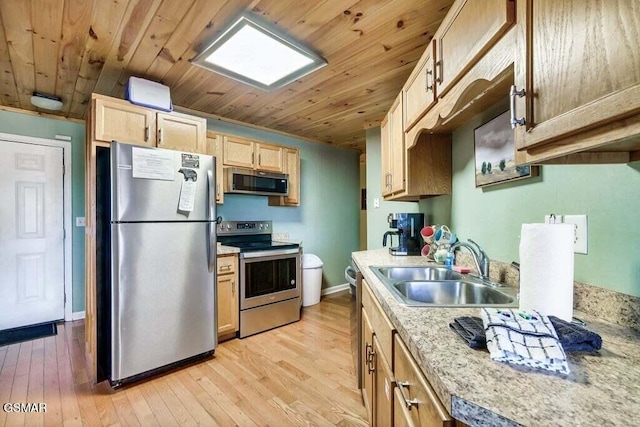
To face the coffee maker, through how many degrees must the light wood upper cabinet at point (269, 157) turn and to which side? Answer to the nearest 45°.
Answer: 0° — it already faces it

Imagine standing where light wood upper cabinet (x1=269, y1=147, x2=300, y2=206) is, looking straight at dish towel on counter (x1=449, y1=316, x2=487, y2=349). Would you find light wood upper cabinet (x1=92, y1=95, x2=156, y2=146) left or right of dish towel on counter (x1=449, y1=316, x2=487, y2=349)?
right

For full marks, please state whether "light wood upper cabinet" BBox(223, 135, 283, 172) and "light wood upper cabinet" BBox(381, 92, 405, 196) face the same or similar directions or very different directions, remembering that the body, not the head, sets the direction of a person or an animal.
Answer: very different directions

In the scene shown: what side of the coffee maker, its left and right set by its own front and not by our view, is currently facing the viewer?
left

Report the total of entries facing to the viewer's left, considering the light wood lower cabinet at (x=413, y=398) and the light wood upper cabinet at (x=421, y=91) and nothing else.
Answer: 2

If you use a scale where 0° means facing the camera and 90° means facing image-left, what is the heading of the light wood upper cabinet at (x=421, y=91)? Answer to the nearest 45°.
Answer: approximately 90°

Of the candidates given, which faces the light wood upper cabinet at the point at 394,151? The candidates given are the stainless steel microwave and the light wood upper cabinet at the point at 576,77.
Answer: the stainless steel microwave

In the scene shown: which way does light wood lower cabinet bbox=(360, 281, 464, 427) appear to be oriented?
to the viewer's left

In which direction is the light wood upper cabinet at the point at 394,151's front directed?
to the viewer's left
